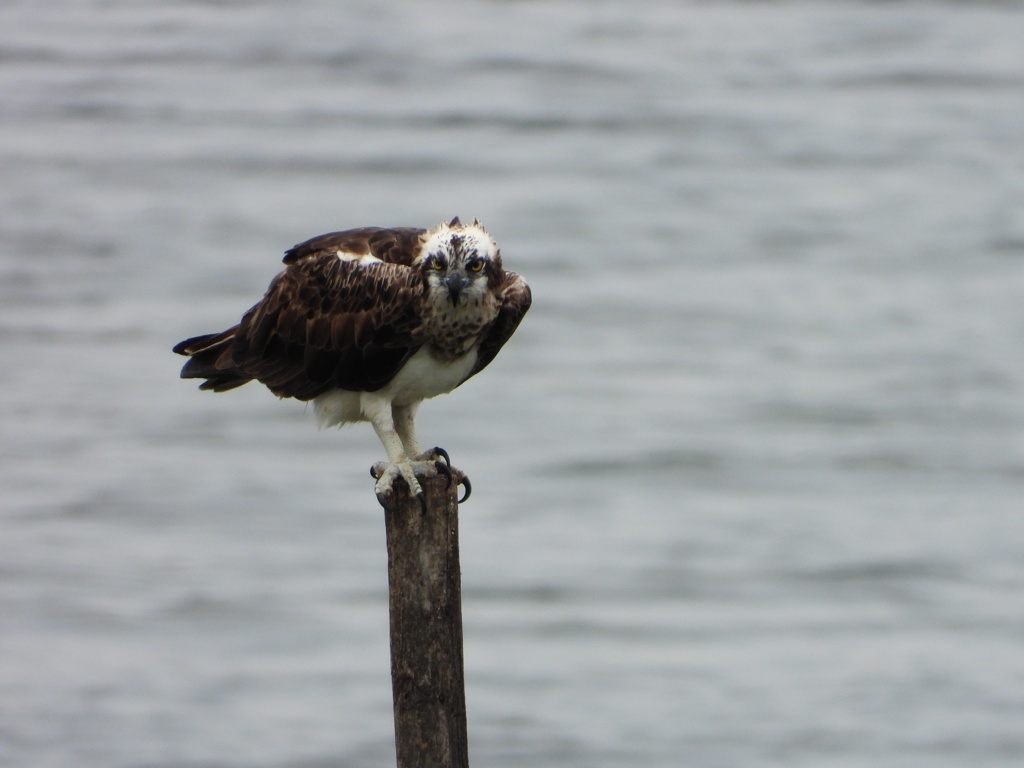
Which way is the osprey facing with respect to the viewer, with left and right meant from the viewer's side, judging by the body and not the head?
facing the viewer and to the right of the viewer
